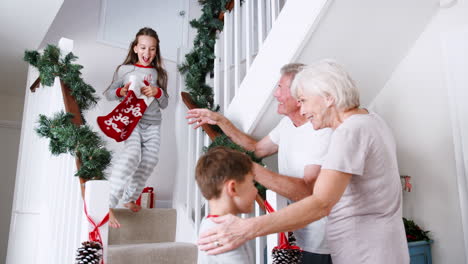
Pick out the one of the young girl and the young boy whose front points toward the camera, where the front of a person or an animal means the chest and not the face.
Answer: the young girl

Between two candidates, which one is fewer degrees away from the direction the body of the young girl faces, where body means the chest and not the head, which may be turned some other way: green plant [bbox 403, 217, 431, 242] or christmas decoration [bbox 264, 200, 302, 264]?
the christmas decoration

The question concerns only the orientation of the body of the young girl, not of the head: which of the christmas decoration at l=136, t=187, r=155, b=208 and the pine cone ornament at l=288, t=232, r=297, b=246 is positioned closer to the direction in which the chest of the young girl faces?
the pine cone ornament

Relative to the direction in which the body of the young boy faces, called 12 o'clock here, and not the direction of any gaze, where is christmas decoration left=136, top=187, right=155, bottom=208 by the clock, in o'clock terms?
The christmas decoration is roughly at 10 o'clock from the young boy.

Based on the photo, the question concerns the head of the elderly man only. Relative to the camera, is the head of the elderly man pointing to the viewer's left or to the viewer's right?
to the viewer's left

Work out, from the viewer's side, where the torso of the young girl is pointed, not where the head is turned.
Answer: toward the camera

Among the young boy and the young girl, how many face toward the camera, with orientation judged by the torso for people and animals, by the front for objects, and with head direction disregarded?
1

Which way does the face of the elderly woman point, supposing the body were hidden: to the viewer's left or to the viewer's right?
to the viewer's left

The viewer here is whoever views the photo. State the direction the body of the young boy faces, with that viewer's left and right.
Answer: facing away from the viewer and to the right of the viewer

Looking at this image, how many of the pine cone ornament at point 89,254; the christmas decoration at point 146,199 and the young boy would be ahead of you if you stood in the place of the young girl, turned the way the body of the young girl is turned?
2
